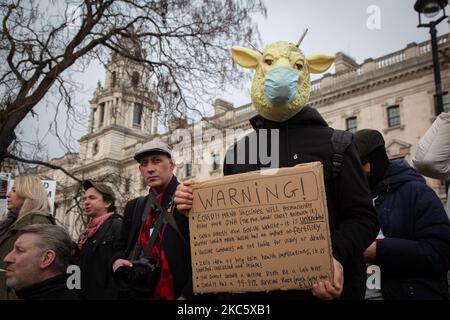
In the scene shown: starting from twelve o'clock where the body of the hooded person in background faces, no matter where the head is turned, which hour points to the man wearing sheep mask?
The man wearing sheep mask is roughly at 10 o'clock from the hooded person in background.

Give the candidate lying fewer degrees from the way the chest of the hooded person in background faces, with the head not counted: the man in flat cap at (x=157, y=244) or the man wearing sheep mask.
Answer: the man in flat cap

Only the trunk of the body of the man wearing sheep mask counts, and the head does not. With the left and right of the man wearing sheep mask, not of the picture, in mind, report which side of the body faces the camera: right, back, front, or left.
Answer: front

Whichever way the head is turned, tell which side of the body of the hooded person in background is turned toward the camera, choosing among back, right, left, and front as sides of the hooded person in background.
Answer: left

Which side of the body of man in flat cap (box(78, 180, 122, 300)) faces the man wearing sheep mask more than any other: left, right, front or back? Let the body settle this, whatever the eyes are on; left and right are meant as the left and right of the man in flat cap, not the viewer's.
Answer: left

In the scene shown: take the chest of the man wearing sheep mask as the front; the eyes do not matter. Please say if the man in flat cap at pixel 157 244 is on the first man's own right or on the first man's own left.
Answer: on the first man's own right

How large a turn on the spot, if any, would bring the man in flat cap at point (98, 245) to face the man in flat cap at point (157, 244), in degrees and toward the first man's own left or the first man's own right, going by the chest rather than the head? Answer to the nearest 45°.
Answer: approximately 90° to the first man's own left

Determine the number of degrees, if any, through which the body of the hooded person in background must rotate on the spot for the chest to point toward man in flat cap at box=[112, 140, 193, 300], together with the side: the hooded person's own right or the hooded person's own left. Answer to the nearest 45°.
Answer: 0° — they already face them

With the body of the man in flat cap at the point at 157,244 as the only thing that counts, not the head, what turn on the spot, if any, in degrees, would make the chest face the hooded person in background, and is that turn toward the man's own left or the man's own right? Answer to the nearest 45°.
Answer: approximately 135° to the man's own left
